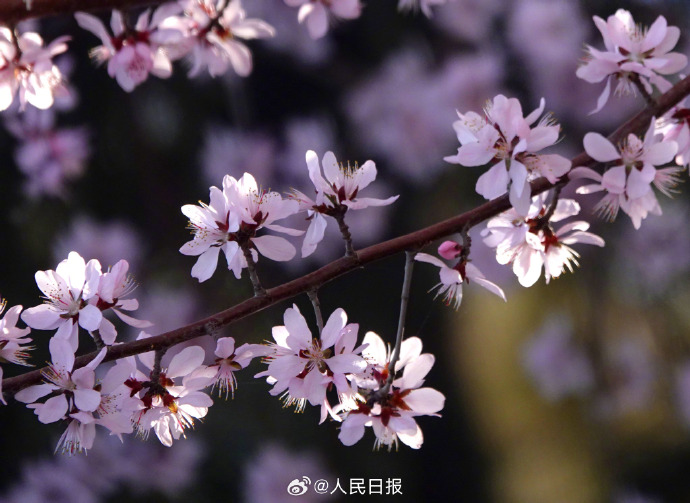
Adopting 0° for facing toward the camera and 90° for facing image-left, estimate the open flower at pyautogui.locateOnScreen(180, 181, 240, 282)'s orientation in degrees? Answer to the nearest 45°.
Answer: approximately 45°
